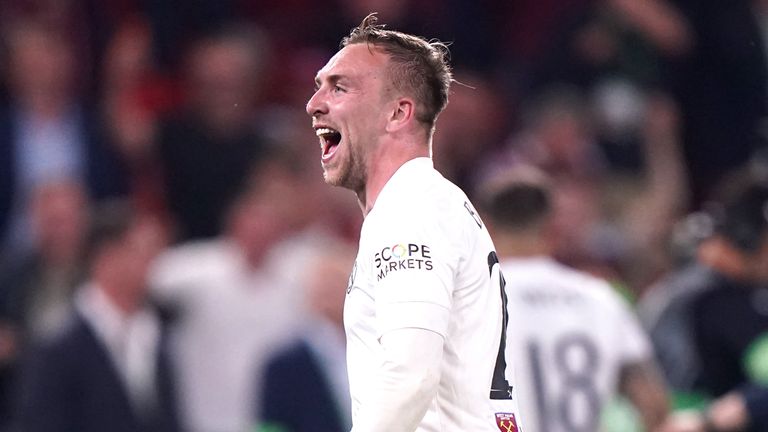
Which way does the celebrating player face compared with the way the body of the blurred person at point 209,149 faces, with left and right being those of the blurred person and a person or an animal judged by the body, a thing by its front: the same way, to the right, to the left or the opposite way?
to the right

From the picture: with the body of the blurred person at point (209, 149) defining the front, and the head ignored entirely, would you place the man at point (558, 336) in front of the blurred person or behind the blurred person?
in front

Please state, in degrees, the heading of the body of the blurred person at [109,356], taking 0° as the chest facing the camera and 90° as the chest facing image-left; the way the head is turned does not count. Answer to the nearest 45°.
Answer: approximately 315°

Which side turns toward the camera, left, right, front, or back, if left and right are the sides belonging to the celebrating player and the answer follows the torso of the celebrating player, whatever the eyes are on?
left

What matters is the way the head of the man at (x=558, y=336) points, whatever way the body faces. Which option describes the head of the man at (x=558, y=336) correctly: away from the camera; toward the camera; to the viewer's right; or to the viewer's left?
away from the camera

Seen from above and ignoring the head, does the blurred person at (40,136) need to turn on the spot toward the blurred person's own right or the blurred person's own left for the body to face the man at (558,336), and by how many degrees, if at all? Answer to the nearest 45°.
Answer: approximately 45° to the blurred person's own left
